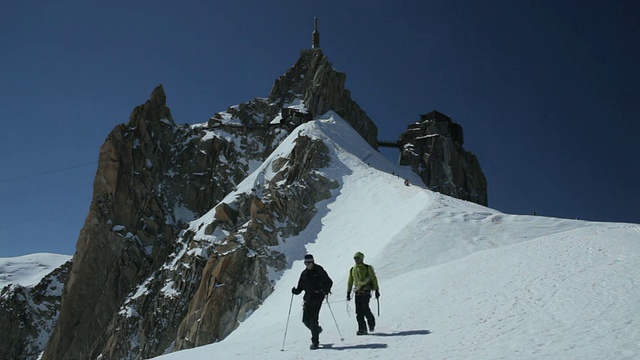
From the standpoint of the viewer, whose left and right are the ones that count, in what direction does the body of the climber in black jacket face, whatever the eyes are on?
facing the viewer and to the left of the viewer

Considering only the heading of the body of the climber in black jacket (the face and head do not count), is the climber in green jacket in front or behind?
behind
